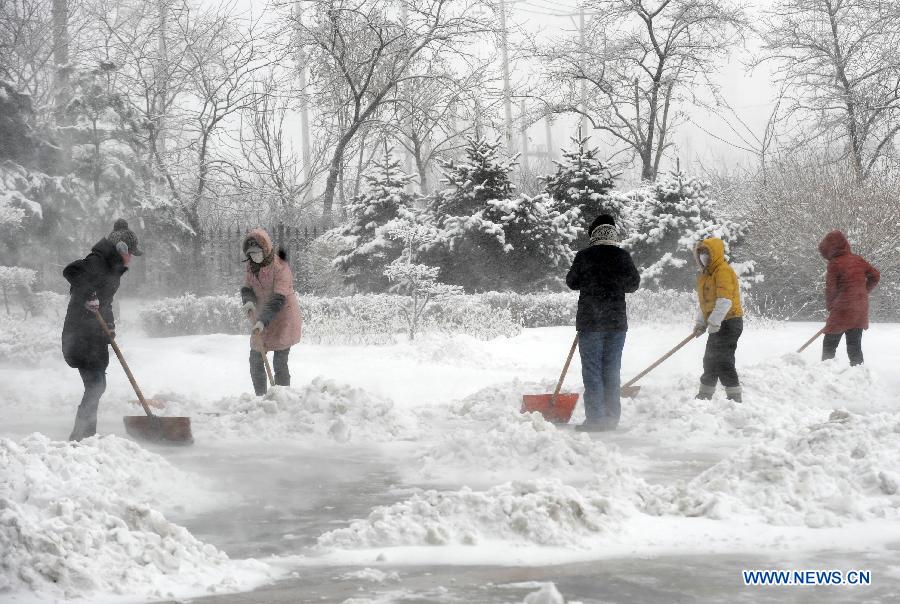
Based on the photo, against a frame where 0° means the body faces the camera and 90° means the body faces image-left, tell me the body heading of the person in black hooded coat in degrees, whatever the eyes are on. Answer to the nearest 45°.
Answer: approximately 270°

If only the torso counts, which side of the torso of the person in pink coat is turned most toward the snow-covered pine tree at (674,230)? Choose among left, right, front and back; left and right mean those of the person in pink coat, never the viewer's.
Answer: back

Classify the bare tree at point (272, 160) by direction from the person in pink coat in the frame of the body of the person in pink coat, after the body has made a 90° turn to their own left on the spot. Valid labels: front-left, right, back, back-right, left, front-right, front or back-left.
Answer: back-left

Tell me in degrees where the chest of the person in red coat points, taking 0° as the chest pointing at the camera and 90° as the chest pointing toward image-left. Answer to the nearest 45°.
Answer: approximately 135°

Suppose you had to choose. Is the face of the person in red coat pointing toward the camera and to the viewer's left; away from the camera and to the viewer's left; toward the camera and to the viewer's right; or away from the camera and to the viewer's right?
away from the camera and to the viewer's left

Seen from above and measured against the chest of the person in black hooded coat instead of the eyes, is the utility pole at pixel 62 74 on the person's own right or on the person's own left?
on the person's own left

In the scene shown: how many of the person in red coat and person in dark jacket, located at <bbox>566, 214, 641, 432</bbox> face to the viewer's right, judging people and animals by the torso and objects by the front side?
0

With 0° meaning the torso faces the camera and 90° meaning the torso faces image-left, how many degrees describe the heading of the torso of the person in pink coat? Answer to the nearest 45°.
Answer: approximately 45°

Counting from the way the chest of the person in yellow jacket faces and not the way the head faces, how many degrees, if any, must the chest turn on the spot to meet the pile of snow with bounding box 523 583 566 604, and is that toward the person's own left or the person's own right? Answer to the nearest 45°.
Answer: approximately 45° to the person's own left

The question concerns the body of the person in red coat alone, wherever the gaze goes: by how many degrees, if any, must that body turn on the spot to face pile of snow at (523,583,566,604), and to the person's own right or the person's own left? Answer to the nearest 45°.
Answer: approximately 135° to the person's own left

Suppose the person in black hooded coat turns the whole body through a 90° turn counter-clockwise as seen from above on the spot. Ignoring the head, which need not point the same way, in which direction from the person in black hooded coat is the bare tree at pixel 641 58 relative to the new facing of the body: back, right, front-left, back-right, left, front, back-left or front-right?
front-right

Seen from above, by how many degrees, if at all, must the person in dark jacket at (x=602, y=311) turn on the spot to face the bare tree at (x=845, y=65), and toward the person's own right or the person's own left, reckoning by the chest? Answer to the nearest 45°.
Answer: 0° — they already face it

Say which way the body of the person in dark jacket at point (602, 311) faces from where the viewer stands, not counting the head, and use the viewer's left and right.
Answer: facing away from the viewer

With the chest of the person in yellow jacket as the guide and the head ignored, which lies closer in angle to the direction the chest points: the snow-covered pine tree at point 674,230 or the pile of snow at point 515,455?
the pile of snow

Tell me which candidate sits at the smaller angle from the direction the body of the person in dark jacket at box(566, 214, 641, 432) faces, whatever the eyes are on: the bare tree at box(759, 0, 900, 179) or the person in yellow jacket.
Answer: the bare tree

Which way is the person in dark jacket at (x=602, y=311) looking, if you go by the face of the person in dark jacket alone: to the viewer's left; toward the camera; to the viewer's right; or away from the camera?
away from the camera
